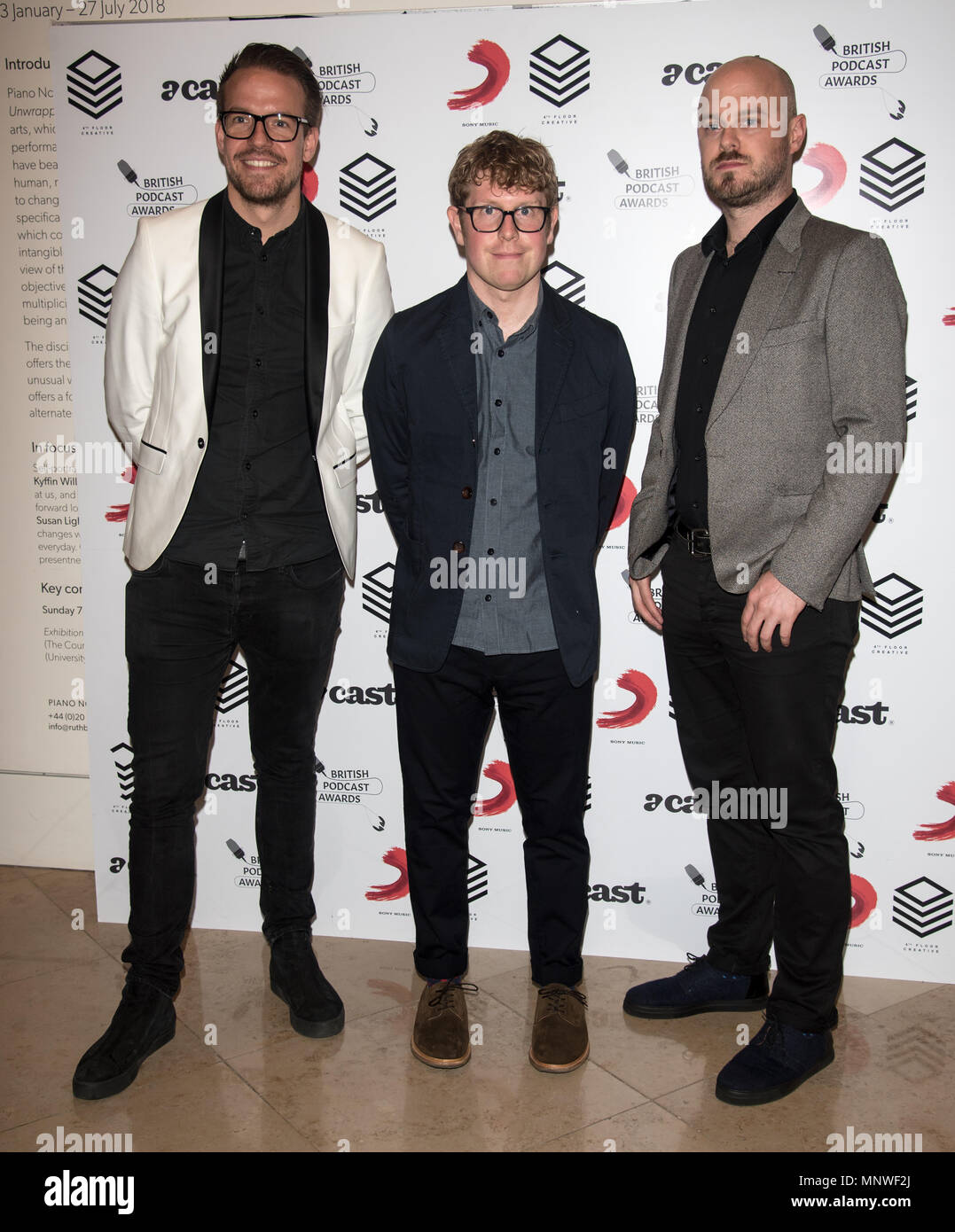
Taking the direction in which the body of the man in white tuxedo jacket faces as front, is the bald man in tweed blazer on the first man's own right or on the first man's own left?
on the first man's own left

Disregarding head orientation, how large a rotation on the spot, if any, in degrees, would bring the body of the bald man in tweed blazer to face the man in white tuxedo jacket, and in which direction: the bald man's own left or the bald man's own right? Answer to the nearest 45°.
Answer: approximately 45° to the bald man's own right

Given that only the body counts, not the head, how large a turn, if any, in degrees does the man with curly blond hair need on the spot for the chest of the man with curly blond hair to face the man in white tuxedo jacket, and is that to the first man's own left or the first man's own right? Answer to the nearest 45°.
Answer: approximately 90° to the first man's own right

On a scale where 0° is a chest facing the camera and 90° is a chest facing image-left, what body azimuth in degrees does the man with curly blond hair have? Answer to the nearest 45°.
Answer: approximately 0°

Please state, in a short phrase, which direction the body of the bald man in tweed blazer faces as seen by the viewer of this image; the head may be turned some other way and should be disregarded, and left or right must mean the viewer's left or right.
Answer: facing the viewer and to the left of the viewer

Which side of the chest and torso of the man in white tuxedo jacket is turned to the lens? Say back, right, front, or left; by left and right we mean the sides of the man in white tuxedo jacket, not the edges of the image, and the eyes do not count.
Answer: front

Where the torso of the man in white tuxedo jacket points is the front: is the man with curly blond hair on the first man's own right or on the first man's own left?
on the first man's own left

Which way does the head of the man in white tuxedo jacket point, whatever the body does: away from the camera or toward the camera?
toward the camera

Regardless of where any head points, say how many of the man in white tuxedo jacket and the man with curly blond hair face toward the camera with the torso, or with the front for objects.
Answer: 2

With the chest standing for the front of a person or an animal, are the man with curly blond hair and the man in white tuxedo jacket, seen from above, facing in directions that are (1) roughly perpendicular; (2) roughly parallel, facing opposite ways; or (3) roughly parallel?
roughly parallel
